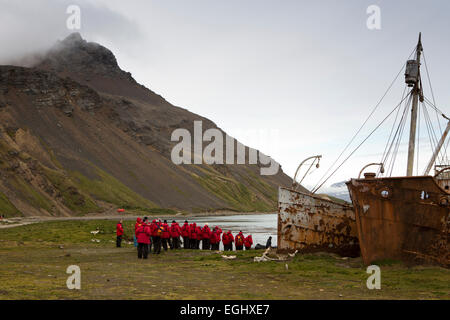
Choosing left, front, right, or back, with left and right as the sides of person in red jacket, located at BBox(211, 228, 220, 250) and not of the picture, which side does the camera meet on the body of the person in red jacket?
back

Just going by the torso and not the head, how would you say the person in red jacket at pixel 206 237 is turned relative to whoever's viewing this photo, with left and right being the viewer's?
facing away from the viewer

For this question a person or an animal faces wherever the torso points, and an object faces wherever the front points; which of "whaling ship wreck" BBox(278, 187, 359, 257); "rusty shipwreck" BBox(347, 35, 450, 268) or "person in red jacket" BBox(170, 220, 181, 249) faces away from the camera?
the person in red jacket

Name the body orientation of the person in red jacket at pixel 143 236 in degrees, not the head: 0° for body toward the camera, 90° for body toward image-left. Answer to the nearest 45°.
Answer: approximately 180°

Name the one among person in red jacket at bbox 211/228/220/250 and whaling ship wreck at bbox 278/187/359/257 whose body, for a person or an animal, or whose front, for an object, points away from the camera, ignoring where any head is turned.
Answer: the person in red jacket

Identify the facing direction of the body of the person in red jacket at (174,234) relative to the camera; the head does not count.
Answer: away from the camera

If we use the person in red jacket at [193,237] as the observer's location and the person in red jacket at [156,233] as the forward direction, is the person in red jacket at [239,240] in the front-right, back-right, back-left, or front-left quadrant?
back-left

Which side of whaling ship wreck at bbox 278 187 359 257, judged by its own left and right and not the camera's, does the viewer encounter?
left

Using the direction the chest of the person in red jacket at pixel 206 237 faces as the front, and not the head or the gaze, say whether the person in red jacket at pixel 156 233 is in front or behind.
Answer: behind
